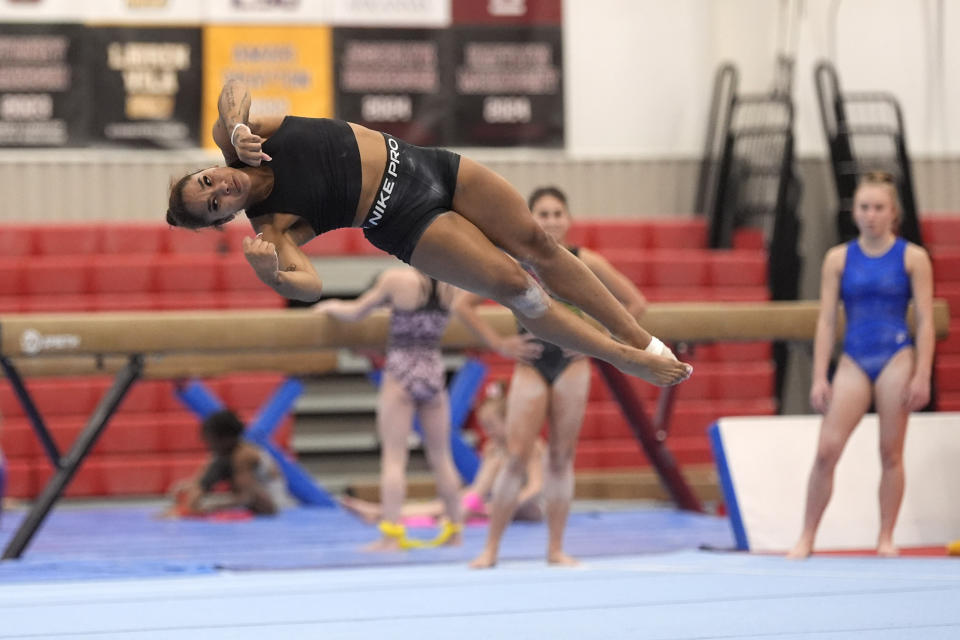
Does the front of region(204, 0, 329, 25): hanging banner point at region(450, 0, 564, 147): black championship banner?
no

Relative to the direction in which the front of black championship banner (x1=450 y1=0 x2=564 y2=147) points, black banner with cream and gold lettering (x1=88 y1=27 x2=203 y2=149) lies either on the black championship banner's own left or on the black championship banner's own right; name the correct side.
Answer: on the black championship banner's own right

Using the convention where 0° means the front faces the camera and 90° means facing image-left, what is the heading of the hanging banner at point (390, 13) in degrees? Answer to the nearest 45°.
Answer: approximately 0°

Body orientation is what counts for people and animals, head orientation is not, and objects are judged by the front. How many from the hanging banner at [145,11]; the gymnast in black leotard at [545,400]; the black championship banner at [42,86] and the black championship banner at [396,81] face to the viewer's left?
0

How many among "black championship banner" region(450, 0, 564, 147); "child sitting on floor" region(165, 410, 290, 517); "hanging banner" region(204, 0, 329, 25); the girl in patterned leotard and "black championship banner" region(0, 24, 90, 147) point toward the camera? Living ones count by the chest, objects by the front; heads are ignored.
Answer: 3

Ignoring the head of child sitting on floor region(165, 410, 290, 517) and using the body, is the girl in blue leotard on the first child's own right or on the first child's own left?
on the first child's own left

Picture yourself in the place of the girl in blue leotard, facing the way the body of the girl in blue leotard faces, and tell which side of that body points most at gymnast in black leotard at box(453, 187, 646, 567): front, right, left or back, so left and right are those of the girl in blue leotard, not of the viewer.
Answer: right

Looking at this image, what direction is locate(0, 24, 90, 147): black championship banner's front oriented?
toward the camera

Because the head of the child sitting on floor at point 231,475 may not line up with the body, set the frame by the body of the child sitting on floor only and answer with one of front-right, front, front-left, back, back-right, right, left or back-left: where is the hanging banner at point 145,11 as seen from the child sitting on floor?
right

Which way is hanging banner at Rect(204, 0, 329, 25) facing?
toward the camera

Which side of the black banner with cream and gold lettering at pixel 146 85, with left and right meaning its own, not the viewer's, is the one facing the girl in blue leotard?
front

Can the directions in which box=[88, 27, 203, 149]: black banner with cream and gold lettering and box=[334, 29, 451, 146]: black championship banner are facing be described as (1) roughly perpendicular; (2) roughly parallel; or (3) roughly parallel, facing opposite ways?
roughly parallel

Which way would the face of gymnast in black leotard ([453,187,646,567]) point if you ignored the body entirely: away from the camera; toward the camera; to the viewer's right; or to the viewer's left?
toward the camera

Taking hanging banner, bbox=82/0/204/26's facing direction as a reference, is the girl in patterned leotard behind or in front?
in front

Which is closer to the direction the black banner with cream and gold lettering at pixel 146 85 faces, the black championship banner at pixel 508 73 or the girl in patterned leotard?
the girl in patterned leotard

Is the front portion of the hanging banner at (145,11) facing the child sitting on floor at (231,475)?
yes

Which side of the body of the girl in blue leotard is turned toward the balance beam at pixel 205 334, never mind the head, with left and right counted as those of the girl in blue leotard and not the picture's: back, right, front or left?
right

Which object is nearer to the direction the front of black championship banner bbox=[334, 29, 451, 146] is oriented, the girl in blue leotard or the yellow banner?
the girl in blue leotard

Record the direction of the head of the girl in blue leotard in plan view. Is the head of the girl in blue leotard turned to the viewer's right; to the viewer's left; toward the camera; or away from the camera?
toward the camera

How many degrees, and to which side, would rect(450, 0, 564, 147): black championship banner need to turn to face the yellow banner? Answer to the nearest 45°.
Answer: approximately 90° to its right

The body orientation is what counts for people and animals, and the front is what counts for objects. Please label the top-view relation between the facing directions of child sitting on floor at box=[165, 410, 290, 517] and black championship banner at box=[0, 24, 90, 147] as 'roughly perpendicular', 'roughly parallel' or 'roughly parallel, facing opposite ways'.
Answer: roughly perpendicular
